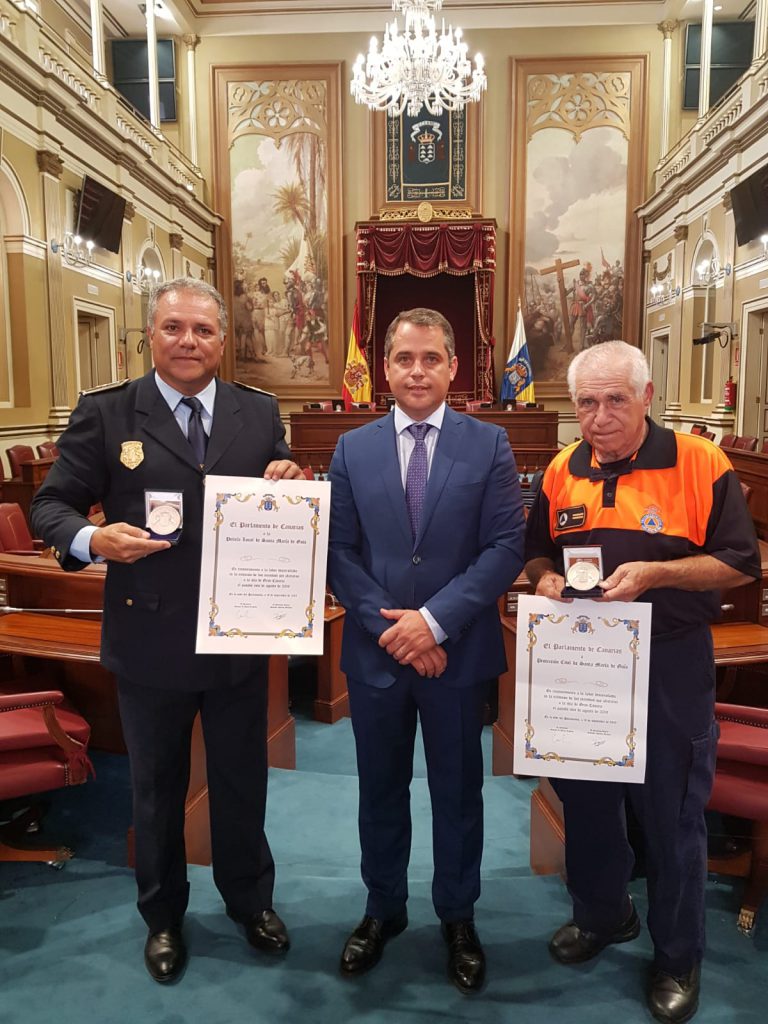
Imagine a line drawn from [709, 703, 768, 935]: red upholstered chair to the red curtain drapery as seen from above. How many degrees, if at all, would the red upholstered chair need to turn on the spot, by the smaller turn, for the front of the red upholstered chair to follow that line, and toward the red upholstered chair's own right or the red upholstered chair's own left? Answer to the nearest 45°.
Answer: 0° — it already faces it

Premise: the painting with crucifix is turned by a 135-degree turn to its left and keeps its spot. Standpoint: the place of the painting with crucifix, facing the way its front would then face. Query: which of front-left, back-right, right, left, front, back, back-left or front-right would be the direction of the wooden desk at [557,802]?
back-right

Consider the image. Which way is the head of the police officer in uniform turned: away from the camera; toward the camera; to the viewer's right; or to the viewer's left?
toward the camera

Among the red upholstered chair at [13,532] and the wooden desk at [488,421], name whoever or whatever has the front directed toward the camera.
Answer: the wooden desk

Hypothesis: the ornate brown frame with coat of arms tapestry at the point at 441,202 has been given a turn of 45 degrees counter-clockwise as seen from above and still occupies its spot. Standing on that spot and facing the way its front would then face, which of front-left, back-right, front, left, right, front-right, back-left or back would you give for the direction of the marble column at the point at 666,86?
front-left

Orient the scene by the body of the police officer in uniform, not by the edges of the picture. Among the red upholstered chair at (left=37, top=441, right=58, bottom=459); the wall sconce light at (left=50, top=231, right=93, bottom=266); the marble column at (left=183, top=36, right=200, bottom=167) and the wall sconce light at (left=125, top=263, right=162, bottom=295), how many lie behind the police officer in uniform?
4

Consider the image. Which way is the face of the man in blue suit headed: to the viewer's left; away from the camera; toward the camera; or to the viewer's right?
toward the camera

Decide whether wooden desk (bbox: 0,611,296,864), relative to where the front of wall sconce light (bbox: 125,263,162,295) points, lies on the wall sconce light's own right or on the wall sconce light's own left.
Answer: on the wall sconce light's own right

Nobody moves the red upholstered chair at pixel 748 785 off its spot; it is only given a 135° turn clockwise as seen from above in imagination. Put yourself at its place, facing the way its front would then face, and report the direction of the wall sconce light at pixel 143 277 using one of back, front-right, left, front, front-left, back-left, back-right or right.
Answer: back-left

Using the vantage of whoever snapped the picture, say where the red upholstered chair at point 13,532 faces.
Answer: facing away from the viewer and to the right of the viewer

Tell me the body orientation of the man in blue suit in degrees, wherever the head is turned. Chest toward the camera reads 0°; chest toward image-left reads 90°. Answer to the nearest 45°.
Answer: approximately 0°

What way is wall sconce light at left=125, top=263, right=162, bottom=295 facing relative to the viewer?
to the viewer's right

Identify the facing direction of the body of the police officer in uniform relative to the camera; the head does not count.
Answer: toward the camera

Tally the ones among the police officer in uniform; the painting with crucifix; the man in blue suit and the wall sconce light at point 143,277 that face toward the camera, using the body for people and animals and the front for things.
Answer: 3

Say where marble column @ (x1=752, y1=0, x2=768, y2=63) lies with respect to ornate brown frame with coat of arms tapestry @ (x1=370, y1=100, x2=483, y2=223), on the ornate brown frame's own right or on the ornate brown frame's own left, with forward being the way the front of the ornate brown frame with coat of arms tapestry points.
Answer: on the ornate brown frame's own left

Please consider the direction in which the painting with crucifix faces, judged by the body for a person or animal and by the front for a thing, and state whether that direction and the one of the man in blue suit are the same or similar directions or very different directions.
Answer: same or similar directions

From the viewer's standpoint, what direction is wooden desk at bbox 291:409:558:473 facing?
toward the camera
